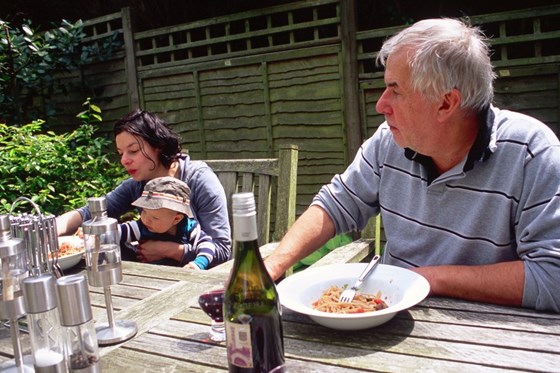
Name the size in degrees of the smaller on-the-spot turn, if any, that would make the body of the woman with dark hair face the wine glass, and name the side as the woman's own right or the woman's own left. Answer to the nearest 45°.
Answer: approximately 45° to the woman's own left

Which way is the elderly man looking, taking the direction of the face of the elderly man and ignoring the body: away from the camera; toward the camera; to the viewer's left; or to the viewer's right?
to the viewer's left

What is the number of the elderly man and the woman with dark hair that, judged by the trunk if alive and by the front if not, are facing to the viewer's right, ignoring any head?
0

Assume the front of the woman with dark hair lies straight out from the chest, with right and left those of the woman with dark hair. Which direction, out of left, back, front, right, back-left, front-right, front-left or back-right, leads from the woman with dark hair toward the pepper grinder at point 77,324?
front-left

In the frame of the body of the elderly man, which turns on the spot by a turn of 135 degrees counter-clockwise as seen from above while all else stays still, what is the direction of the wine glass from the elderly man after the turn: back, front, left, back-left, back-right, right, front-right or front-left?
back-right

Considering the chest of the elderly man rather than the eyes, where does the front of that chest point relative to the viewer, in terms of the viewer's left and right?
facing the viewer and to the left of the viewer

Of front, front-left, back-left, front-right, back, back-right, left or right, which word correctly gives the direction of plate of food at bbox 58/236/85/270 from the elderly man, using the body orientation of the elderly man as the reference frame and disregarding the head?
front-right

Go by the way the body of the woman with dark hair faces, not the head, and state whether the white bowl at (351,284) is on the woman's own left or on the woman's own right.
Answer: on the woman's own left
